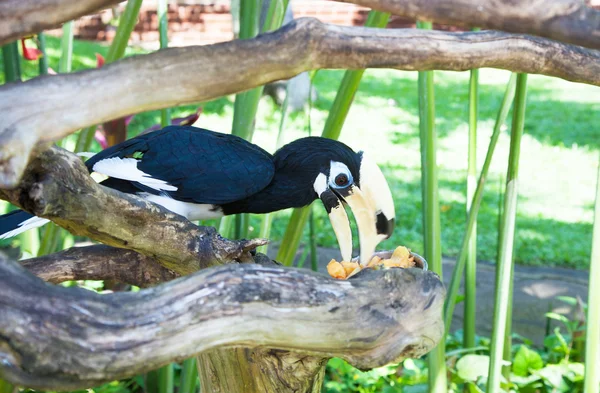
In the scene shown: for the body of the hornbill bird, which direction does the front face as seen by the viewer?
to the viewer's right
